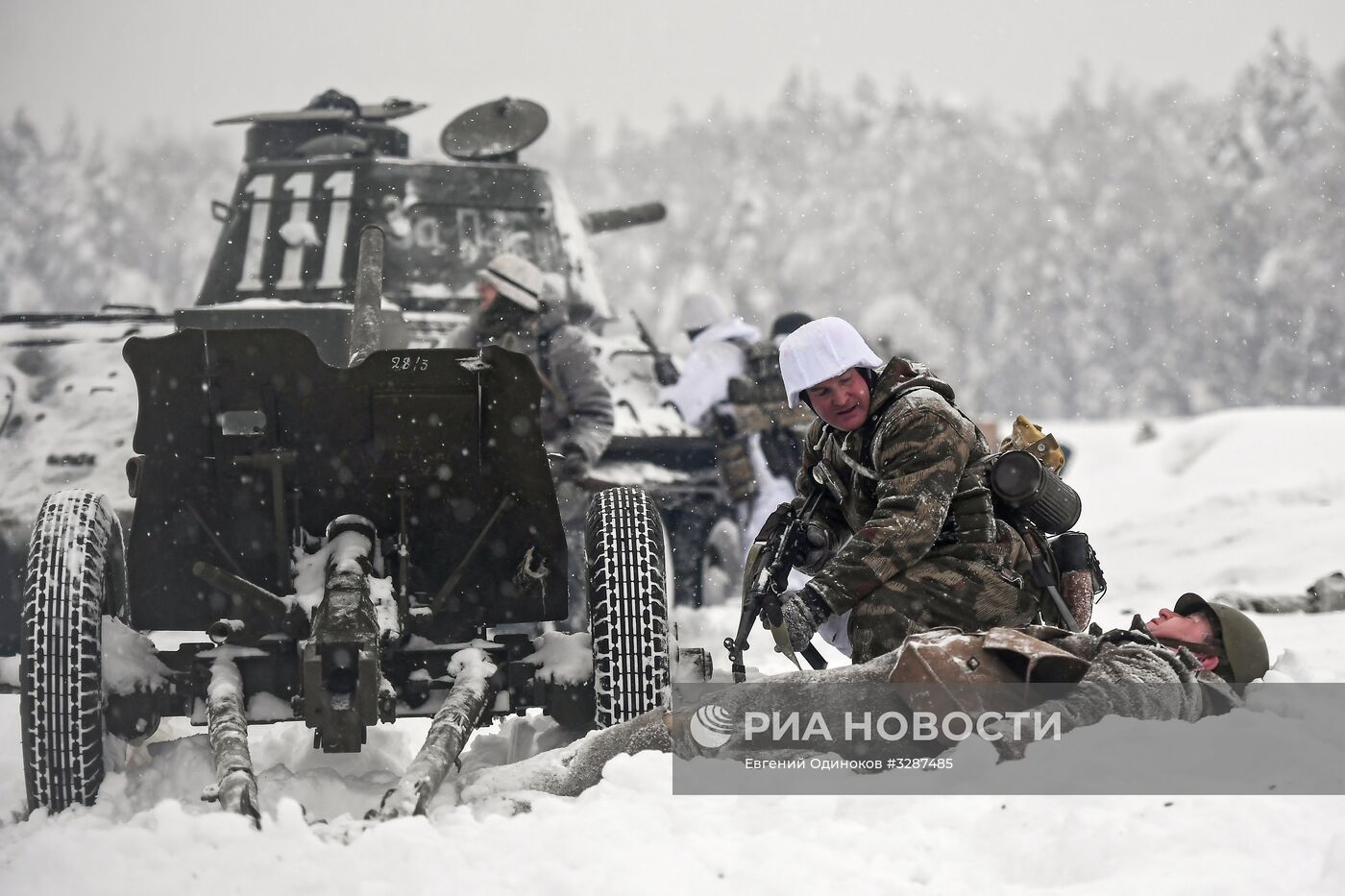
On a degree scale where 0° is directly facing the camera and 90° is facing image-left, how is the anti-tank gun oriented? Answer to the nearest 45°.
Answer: approximately 180°

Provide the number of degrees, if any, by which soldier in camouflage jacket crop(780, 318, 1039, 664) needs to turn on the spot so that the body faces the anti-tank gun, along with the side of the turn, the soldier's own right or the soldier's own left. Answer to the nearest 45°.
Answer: approximately 45° to the soldier's own right

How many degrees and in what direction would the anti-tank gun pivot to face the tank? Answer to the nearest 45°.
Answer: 0° — it already faces it

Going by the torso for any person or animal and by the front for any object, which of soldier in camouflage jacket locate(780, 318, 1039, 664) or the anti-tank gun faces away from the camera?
the anti-tank gun

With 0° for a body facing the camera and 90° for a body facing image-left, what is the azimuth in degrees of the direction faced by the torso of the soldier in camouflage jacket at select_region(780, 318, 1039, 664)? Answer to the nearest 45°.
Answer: approximately 45°

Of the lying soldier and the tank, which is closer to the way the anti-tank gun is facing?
the tank

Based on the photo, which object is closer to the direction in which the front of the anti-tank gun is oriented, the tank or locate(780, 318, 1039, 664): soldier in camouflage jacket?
the tank

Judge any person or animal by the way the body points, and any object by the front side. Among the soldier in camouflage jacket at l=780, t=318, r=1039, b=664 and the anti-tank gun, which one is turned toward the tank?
the anti-tank gun

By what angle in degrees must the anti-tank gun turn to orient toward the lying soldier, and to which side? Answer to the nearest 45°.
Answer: approximately 135° to its right

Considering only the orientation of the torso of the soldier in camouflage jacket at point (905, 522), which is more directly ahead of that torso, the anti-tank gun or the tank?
the anti-tank gun

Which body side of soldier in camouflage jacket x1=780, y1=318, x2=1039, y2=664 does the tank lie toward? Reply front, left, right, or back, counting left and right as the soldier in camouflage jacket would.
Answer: right

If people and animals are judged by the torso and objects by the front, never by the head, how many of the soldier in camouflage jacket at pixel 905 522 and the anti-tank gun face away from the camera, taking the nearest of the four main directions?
1
